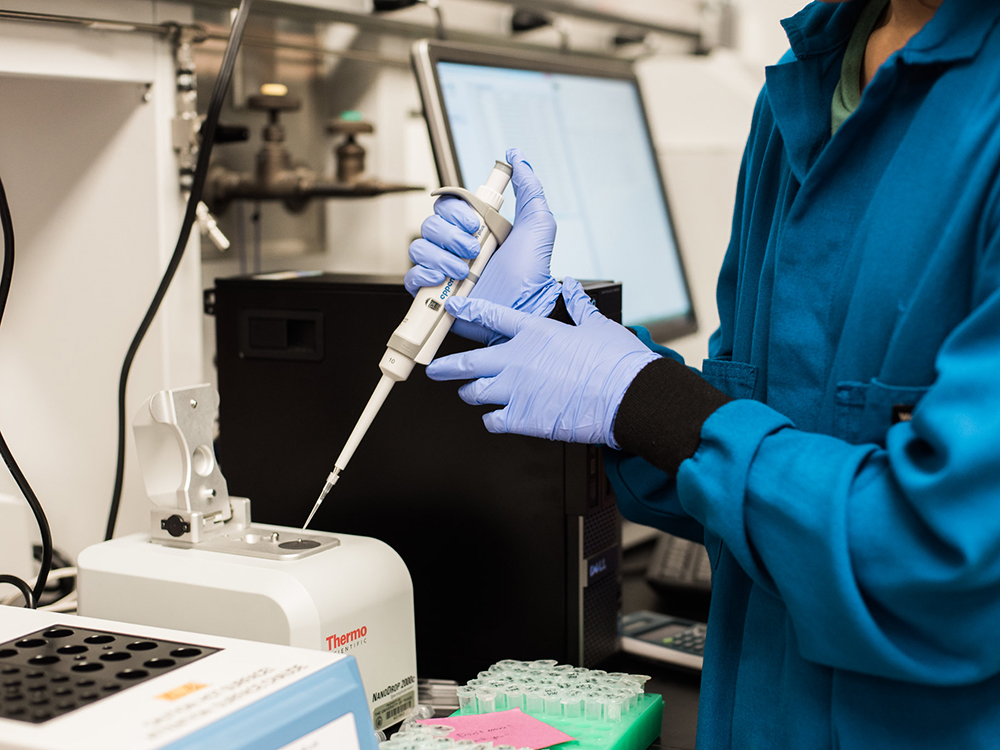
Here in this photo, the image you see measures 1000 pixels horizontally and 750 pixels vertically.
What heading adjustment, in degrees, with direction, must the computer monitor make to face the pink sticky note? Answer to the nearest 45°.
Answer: approximately 45° to its right

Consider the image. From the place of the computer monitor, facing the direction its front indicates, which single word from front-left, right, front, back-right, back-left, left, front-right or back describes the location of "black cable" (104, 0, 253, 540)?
right

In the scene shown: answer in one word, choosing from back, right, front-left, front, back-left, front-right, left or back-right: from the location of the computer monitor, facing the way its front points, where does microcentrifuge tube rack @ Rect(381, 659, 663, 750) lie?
front-right

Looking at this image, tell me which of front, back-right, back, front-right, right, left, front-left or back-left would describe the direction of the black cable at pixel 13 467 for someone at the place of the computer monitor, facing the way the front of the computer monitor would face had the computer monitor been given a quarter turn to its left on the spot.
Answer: back

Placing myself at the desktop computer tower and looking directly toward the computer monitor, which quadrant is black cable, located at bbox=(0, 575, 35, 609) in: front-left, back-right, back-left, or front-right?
back-left

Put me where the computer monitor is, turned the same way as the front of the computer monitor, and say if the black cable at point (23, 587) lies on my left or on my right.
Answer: on my right
